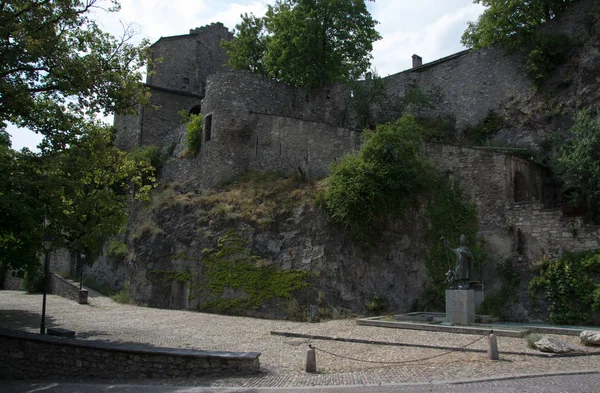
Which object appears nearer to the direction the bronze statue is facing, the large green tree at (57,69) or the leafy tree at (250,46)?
the large green tree

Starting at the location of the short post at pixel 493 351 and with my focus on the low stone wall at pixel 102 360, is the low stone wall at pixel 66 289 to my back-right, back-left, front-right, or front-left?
front-right

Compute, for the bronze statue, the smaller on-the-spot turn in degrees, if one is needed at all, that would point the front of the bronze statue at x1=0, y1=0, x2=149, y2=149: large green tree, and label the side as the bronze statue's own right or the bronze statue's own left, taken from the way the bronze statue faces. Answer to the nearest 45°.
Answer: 0° — it already faces it

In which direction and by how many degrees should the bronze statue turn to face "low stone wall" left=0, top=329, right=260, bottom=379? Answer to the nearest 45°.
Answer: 0° — it already faces it

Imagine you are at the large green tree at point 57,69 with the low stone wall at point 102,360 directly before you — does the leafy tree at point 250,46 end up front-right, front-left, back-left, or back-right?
back-left

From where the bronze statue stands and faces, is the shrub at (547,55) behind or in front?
behind

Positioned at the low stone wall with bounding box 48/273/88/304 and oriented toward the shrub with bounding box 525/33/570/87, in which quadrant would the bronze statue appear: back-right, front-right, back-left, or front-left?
front-right

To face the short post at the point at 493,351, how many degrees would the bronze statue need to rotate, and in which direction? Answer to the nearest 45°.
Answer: approximately 45° to its left

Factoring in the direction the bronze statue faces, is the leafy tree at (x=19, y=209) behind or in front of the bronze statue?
in front

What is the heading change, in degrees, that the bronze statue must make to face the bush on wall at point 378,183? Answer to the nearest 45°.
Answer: approximately 90° to its right

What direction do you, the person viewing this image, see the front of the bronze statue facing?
facing the viewer and to the left of the viewer

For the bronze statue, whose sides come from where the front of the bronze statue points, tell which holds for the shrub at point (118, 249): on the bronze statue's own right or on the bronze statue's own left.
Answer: on the bronze statue's own right

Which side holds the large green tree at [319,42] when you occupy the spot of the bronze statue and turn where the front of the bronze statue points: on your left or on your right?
on your right

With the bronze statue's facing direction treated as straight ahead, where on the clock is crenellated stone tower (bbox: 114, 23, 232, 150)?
The crenellated stone tower is roughly at 3 o'clock from the bronze statue.
